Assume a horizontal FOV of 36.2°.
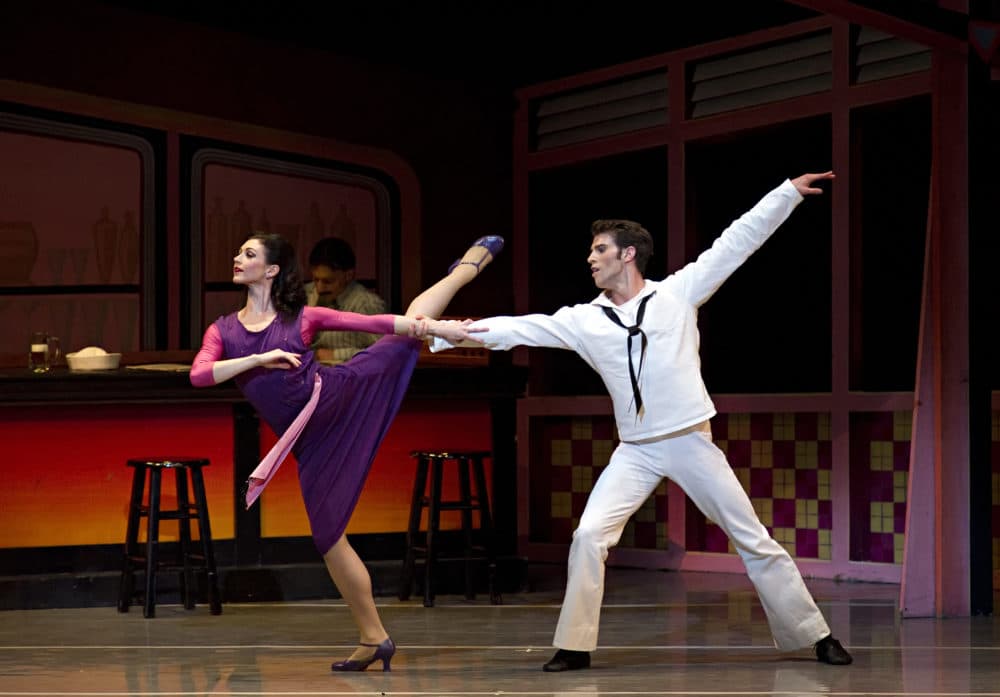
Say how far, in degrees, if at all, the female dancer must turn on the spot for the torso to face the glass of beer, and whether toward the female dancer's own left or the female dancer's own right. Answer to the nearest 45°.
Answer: approximately 90° to the female dancer's own right

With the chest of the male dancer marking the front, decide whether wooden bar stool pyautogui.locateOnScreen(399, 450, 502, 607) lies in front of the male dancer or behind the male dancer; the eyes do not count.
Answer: behind

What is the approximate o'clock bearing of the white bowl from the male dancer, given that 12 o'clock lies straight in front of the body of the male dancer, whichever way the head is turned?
The white bowl is roughly at 4 o'clock from the male dancer.

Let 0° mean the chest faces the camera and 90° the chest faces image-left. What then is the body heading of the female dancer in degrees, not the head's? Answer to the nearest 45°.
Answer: approximately 45°

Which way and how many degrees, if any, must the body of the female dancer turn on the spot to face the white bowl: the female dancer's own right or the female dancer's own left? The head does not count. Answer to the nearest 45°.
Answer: approximately 90° to the female dancer's own right

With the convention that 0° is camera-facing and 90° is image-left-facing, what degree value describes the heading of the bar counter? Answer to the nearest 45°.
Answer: approximately 0°

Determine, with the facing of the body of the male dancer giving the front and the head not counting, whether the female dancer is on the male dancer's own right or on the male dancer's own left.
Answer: on the male dancer's own right

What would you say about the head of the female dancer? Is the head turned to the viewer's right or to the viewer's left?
to the viewer's left

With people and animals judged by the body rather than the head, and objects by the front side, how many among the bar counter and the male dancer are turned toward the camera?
2
